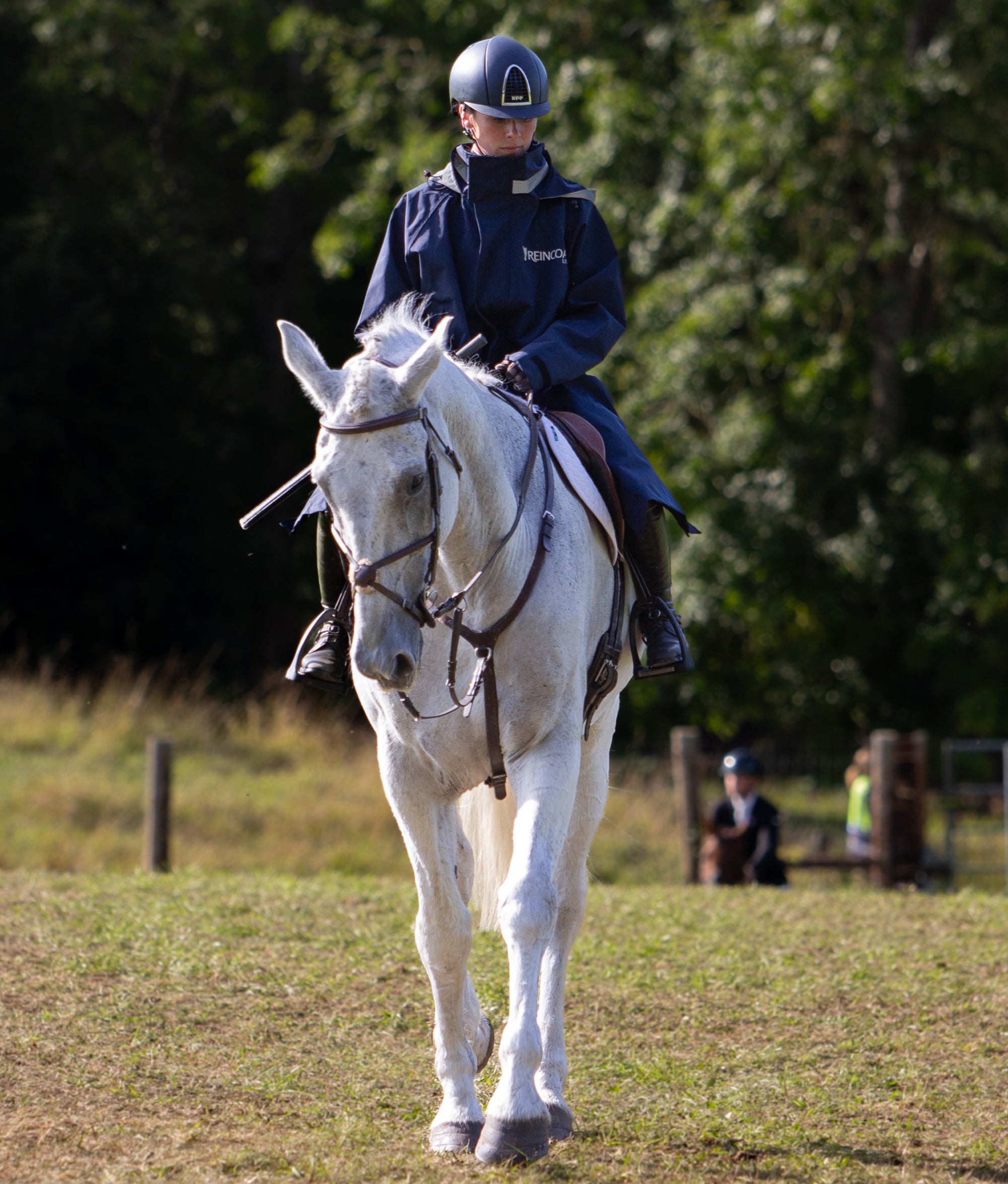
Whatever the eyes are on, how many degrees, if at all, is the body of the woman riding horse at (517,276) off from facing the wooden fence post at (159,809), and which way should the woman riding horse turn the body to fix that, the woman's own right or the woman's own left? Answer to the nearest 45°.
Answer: approximately 180°

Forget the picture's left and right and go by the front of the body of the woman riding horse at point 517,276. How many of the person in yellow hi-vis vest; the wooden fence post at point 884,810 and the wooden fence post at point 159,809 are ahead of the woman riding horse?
0

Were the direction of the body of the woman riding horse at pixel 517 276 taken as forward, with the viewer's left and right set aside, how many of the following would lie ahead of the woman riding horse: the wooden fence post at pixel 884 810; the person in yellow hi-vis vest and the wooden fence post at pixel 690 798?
0

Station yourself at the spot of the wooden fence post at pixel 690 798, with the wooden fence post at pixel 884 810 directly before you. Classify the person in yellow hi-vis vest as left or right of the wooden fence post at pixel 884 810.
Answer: left

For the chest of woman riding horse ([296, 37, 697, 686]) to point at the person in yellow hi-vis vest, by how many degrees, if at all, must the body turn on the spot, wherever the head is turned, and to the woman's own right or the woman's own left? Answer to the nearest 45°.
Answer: approximately 180°

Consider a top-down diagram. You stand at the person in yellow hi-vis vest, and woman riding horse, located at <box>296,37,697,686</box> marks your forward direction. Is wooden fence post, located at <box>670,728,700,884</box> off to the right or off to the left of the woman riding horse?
right

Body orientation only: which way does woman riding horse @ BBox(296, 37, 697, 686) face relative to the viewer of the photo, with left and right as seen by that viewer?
facing the viewer

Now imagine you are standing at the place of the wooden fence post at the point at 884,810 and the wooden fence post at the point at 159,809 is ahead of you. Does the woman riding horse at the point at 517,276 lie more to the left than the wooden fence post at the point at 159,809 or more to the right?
left

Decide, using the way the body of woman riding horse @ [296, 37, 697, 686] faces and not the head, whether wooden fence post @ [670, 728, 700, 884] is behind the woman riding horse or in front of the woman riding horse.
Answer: behind

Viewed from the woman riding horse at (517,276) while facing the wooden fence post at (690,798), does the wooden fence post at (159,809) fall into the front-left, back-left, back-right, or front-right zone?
front-left

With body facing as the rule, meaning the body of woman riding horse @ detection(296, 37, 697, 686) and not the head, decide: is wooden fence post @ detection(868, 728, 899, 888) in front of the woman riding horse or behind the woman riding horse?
behind
